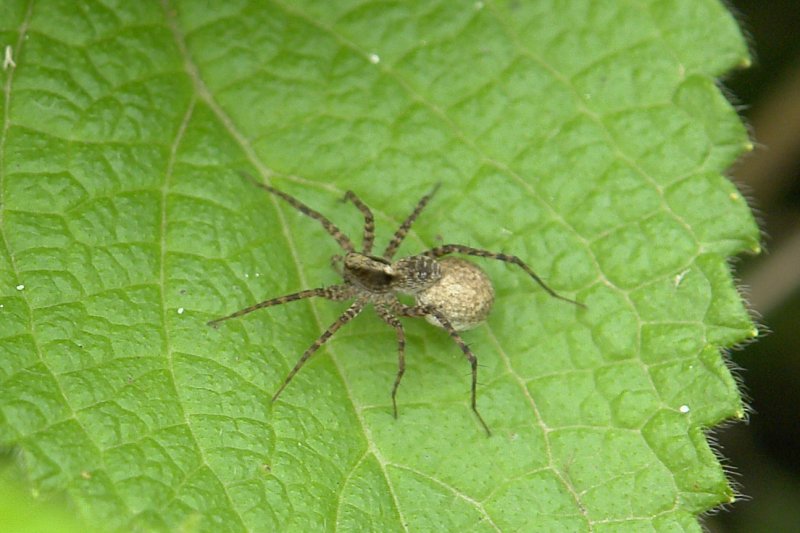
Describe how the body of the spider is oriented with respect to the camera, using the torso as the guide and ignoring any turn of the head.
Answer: to the viewer's left
